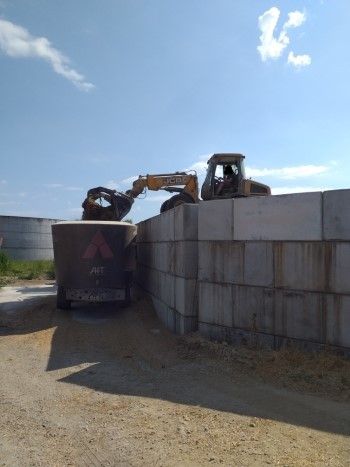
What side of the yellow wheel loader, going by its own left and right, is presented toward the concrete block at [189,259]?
left

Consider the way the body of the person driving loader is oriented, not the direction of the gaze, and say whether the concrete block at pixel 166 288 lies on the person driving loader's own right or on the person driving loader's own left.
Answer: on the person driving loader's own left

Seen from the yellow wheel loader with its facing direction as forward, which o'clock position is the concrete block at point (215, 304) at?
The concrete block is roughly at 9 o'clock from the yellow wheel loader.

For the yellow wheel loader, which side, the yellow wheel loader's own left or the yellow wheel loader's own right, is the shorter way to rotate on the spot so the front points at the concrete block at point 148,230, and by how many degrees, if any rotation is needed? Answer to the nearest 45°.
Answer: approximately 90° to the yellow wheel loader's own left

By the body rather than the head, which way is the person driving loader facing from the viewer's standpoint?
to the viewer's left

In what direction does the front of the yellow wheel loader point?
to the viewer's left

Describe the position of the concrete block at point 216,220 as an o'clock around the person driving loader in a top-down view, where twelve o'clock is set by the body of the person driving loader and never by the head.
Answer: The concrete block is roughly at 9 o'clock from the person driving loader.

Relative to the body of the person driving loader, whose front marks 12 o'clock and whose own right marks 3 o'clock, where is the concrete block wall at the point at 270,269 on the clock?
The concrete block wall is roughly at 9 o'clock from the person driving loader.
